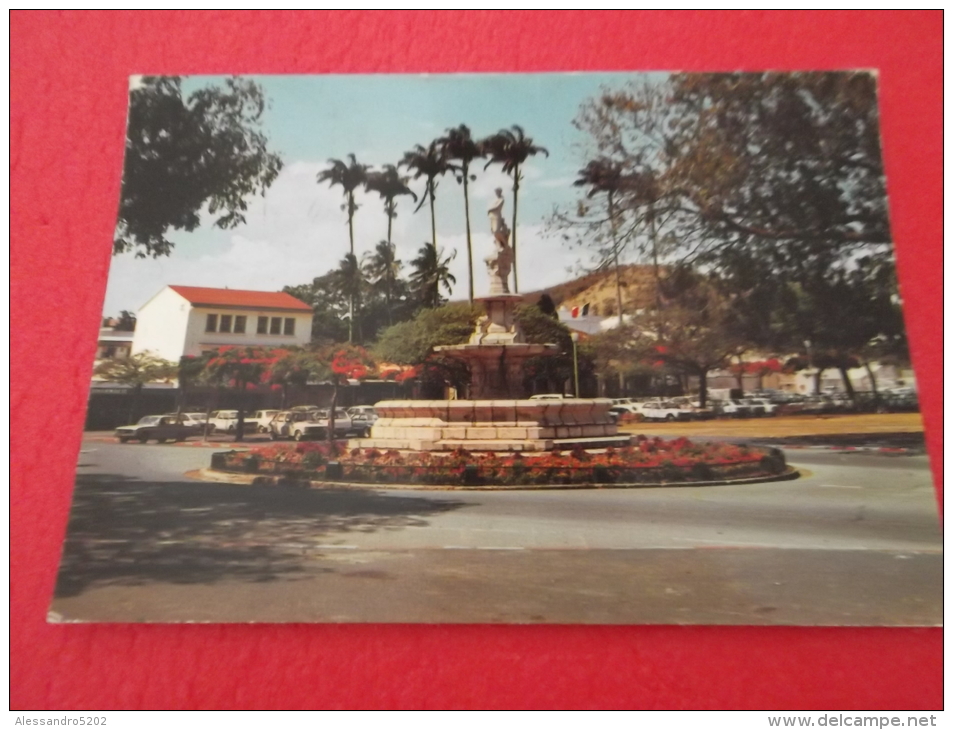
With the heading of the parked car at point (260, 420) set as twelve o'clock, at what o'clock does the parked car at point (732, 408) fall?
the parked car at point (732, 408) is roughly at 8 o'clock from the parked car at point (260, 420).

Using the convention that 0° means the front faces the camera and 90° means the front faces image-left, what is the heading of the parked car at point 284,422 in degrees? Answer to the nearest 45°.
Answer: approximately 315°

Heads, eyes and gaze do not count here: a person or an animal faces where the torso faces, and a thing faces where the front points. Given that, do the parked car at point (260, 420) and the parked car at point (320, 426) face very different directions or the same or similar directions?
same or similar directions

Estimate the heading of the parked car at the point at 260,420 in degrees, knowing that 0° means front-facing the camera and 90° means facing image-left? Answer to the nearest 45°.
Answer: approximately 45°
